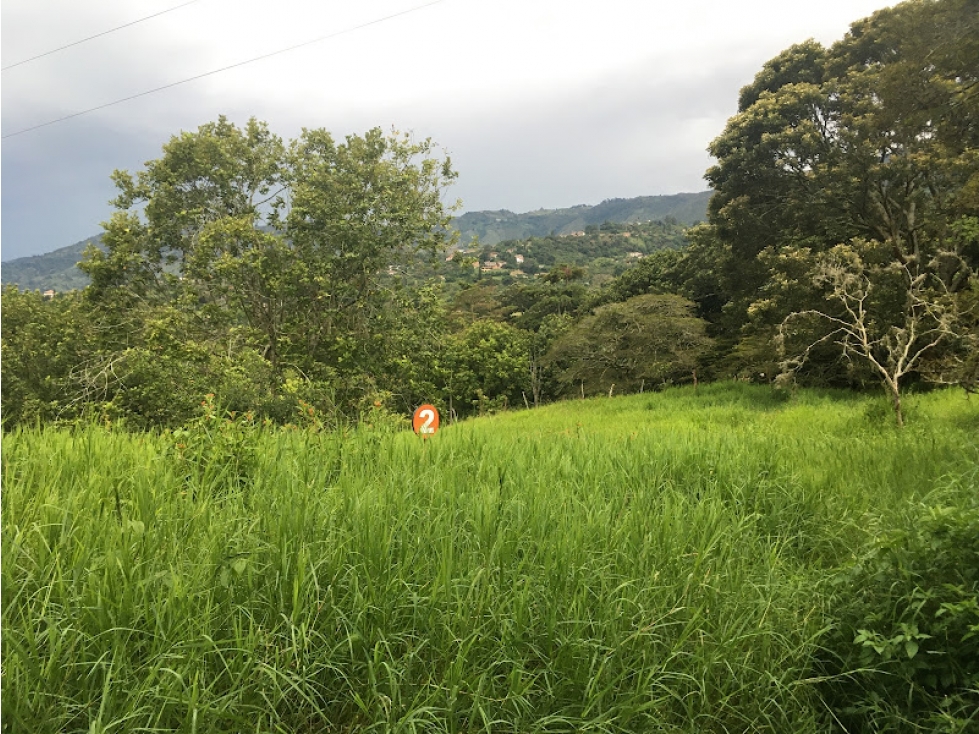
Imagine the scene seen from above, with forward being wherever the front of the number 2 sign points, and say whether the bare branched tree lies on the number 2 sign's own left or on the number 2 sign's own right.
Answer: on the number 2 sign's own left

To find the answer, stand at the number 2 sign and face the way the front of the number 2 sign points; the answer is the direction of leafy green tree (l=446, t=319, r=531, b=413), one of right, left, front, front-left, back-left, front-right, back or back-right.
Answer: back

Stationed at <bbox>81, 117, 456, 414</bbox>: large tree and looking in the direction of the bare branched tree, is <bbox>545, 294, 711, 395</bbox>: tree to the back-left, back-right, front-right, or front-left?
front-left

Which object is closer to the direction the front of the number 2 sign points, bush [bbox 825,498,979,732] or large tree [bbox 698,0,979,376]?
the bush

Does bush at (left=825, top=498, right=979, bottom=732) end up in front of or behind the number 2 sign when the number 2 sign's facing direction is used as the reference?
in front

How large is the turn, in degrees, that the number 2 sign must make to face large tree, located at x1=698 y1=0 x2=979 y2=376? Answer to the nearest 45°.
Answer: approximately 135° to its left

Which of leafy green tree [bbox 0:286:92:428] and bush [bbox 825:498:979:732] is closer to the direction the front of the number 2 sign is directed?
the bush

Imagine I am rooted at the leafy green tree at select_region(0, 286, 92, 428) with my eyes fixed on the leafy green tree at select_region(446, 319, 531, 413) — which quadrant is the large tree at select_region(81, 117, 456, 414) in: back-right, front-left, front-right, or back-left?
front-right

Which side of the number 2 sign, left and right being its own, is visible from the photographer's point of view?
front

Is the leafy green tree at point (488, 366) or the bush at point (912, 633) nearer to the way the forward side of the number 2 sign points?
the bush

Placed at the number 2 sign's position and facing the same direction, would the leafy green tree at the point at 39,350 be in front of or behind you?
behind
